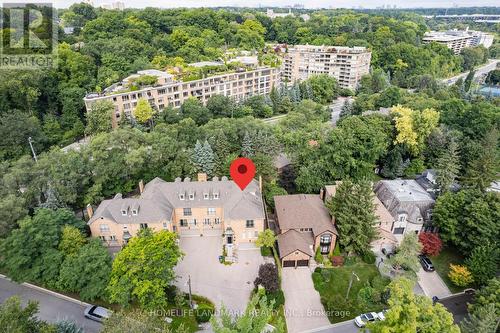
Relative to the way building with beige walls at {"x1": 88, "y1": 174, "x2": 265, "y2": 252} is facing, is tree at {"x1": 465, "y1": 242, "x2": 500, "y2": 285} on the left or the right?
on its left

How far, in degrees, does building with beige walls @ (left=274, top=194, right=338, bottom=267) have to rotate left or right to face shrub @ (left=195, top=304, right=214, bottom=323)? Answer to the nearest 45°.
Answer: approximately 45° to its right

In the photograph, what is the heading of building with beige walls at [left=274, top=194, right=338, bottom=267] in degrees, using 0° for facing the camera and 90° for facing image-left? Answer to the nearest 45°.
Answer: approximately 0°

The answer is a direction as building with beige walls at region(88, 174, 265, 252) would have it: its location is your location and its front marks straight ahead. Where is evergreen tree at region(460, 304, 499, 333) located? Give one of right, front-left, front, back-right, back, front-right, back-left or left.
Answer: front-left

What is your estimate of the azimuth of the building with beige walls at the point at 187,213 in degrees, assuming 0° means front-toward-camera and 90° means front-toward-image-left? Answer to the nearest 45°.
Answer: approximately 0°

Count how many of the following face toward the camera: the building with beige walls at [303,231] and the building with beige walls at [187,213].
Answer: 2

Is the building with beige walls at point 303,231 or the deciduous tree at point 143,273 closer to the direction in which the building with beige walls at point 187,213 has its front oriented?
the deciduous tree

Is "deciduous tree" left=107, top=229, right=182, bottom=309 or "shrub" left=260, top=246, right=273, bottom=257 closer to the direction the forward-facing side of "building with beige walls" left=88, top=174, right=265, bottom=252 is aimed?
the deciduous tree

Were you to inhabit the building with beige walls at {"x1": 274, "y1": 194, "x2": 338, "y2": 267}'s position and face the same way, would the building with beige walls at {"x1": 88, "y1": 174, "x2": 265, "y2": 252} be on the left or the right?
on its right
